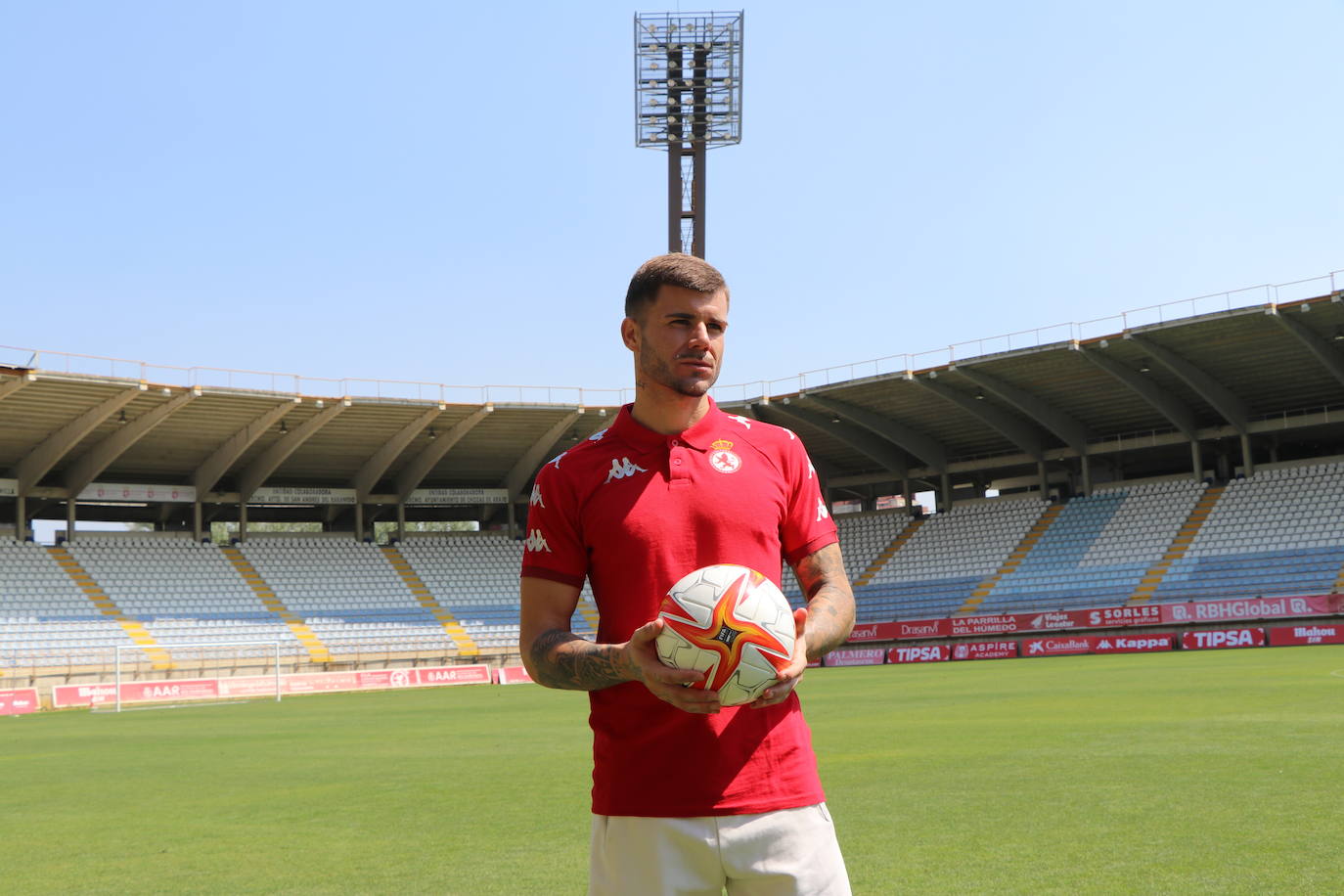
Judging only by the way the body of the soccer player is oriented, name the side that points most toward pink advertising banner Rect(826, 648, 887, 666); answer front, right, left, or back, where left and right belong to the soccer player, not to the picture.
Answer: back

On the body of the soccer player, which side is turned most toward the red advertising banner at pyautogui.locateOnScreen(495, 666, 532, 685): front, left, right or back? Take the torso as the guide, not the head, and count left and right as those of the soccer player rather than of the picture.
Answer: back

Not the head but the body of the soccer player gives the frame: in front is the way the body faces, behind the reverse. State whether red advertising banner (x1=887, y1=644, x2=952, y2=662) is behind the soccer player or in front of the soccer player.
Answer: behind

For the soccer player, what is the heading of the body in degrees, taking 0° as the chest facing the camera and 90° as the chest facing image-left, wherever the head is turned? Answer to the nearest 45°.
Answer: approximately 0°

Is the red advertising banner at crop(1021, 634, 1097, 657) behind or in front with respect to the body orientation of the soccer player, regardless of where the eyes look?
behind

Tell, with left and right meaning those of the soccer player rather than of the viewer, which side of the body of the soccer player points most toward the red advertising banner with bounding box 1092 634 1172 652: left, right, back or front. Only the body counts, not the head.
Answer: back
